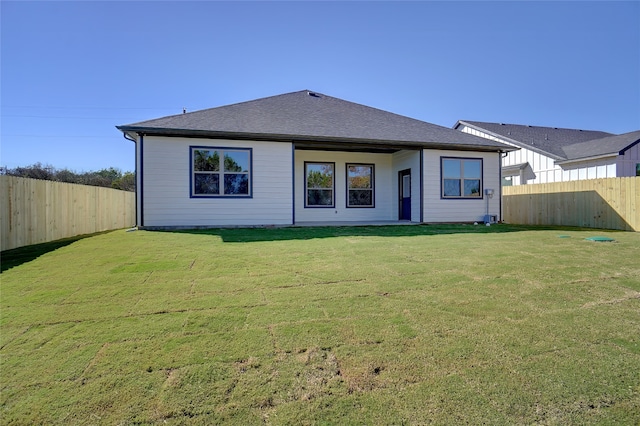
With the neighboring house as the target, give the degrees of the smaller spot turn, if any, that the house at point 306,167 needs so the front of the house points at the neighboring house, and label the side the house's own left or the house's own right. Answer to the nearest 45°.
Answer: approximately 45° to the house's own right

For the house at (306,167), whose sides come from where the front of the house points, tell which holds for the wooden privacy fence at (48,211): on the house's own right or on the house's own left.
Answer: on the house's own left

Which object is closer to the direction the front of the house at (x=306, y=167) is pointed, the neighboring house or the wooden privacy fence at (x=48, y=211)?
the neighboring house

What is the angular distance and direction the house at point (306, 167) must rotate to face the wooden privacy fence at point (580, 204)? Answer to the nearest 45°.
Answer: approximately 90° to its right

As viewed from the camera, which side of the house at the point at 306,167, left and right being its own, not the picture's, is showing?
back
